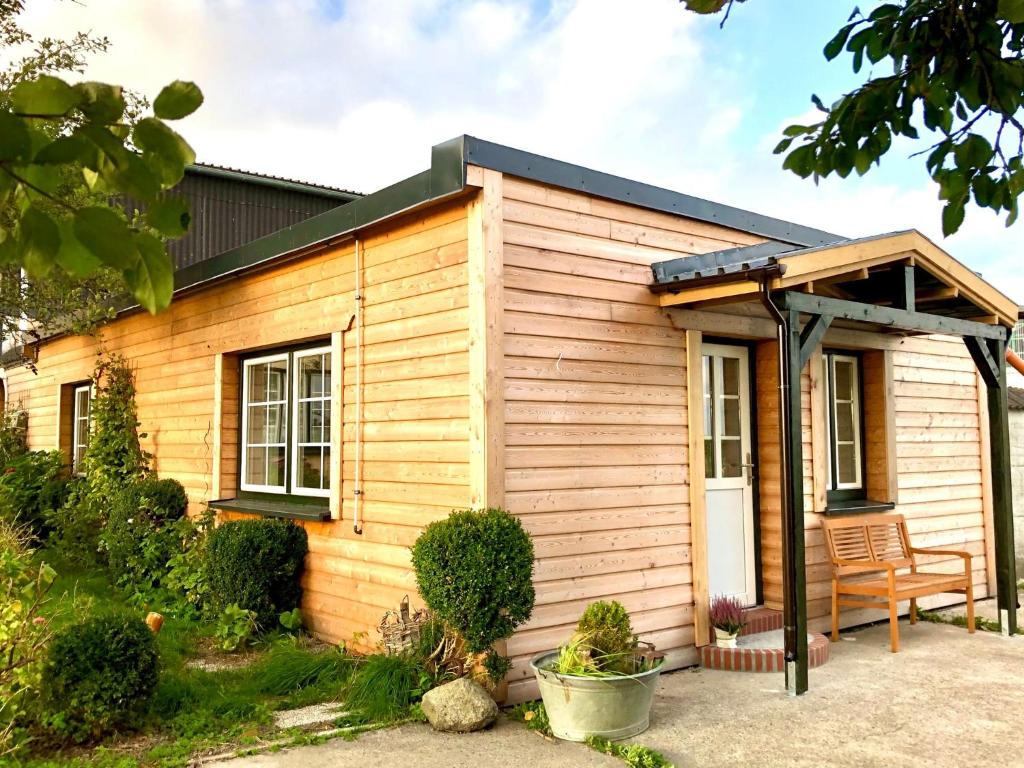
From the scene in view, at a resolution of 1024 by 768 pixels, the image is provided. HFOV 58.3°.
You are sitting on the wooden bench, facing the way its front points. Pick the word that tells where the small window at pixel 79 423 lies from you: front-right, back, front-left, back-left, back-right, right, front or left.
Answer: back-right

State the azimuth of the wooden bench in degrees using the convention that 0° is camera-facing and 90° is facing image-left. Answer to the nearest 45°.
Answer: approximately 315°

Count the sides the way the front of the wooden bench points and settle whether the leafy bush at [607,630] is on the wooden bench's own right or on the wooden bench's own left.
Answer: on the wooden bench's own right

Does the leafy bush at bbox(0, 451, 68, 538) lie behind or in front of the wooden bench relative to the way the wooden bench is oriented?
behind

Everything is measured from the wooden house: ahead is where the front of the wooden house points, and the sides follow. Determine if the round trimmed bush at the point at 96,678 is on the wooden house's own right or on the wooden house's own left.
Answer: on the wooden house's own right

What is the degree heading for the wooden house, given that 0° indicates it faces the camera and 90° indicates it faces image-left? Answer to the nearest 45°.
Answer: approximately 315°

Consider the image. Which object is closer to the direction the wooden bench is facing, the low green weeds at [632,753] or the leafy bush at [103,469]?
the low green weeds

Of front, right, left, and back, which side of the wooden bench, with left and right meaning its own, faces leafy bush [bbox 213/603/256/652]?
right
